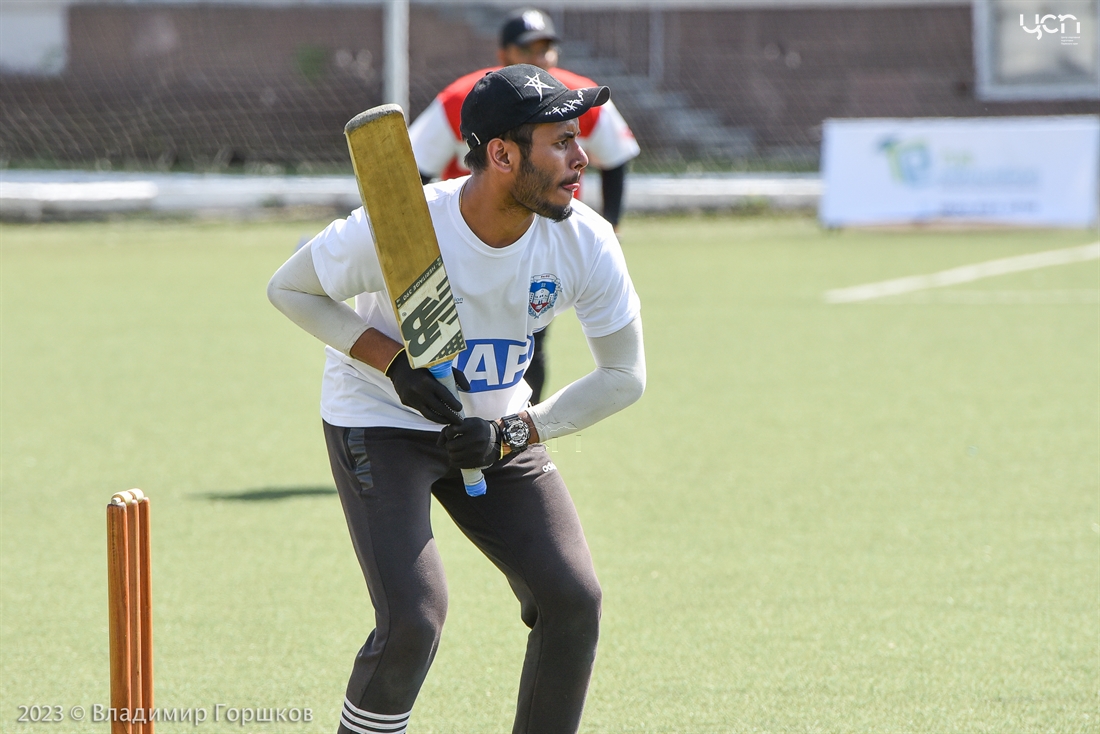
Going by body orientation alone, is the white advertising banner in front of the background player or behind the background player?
behind

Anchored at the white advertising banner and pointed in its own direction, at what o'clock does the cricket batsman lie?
The cricket batsman is roughly at 12 o'clock from the white advertising banner.

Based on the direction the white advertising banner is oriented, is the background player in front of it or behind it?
in front

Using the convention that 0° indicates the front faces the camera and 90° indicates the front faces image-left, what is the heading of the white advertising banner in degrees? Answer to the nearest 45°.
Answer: approximately 0°

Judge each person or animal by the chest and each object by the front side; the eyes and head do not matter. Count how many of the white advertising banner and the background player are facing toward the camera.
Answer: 2

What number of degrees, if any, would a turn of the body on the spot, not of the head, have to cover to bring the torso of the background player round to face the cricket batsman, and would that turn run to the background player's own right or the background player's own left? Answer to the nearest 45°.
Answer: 0° — they already face them

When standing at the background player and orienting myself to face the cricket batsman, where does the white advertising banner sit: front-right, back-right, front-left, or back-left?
back-left

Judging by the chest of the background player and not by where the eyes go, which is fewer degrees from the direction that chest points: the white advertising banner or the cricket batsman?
the cricket batsman
